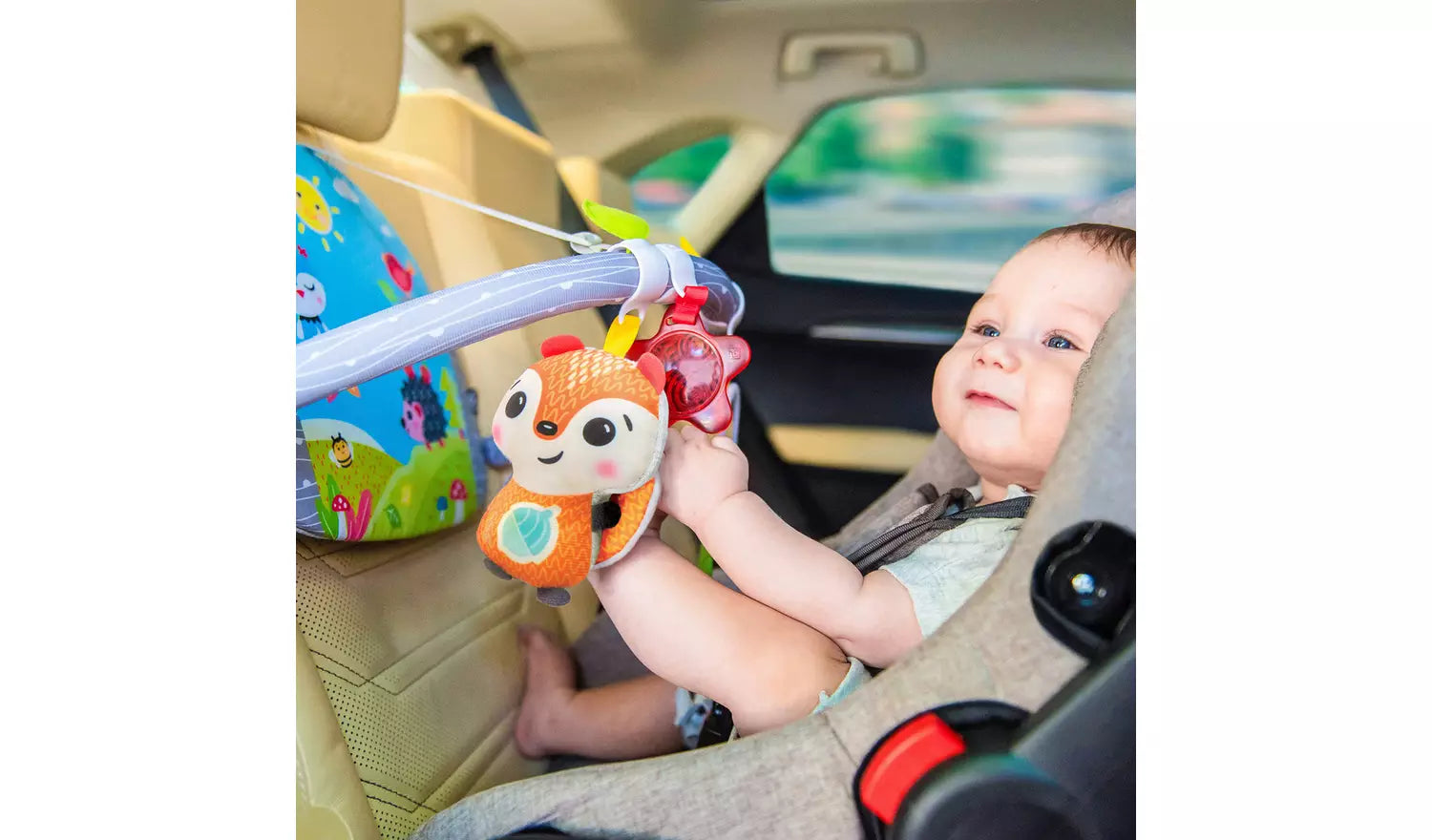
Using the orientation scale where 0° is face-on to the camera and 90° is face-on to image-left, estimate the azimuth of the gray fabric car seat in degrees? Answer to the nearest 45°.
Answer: approximately 90°

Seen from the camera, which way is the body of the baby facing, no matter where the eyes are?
to the viewer's left
